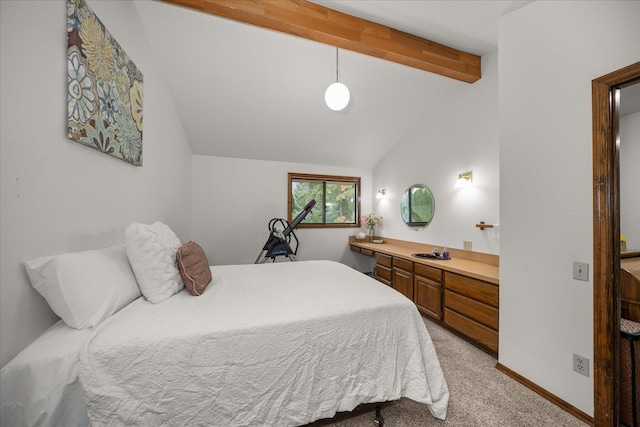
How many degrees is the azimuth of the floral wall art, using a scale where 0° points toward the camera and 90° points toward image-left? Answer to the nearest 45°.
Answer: approximately 315°

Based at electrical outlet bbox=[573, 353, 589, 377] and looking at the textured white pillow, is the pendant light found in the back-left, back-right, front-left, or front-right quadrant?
front-right

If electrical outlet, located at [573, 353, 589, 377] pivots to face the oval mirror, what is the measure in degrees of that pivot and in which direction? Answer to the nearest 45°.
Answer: approximately 90° to its right

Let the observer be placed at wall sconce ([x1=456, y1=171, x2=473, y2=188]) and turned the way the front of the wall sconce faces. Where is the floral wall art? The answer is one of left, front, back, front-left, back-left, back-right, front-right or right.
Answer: front

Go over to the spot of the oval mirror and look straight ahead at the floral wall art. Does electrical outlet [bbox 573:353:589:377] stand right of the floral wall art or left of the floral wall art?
left

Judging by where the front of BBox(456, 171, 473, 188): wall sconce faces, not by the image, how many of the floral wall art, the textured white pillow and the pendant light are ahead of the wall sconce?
3

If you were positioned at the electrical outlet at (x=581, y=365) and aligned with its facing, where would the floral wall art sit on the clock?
The floral wall art is roughly at 12 o'clock from the electrical outlet.

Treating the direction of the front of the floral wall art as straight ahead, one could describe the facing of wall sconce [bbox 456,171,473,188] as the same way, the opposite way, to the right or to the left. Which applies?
the opposite way

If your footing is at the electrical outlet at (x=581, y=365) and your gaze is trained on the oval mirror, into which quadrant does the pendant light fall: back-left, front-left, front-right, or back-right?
front-left

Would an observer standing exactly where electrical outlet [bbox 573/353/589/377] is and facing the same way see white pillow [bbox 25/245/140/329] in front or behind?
in front

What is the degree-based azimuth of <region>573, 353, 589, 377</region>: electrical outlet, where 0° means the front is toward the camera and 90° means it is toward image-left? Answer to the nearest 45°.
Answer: approximately 45°

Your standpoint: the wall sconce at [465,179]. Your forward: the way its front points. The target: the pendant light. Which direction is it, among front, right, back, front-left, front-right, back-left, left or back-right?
front

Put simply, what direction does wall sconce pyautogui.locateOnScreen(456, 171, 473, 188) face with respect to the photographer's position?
facing the viewer and to the left of the viewer

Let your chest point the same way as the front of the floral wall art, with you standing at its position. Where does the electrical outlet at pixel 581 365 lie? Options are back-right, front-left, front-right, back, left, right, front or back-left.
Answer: front

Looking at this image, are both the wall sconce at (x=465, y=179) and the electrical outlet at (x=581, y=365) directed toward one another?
no

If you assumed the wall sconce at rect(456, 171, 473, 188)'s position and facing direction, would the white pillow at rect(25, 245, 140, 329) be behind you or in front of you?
in front

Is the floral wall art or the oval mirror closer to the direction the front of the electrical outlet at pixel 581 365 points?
the floral wall art

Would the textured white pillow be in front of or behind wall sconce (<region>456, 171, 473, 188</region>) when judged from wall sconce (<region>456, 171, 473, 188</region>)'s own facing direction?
in front

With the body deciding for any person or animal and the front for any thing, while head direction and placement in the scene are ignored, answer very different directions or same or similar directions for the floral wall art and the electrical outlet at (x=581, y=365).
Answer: very different directions
